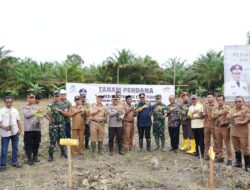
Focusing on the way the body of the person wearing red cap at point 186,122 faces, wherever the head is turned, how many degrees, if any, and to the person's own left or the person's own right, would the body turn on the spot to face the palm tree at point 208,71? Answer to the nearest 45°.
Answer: approximately 135° to the person's own right

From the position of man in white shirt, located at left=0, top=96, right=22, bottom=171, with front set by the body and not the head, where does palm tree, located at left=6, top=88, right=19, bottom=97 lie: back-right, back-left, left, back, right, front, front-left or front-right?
back

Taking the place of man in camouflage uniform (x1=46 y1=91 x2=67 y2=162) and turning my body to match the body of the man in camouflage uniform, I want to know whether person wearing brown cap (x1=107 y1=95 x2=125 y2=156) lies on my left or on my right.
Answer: on my left

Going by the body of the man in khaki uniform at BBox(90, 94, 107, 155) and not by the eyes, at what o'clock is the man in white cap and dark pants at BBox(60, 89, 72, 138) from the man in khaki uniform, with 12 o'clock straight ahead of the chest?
The man in white cap and dark pants is roughly at 3 o'clock from the man in khaki uniform.

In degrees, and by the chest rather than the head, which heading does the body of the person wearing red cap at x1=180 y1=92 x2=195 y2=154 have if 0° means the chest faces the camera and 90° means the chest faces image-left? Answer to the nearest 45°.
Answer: approximately 45°

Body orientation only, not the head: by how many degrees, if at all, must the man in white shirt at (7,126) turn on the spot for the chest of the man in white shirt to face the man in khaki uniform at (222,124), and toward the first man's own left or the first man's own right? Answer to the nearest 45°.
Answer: approximately 90° to the first man's own left

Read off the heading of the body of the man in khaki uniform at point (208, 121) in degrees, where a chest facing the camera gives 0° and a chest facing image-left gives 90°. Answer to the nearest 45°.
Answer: approximately 0°

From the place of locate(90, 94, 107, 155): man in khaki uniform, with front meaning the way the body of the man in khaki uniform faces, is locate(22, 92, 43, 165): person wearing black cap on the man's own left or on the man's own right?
on the man's own right

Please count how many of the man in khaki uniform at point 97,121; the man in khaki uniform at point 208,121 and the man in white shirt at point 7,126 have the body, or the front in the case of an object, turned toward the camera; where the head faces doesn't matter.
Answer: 3

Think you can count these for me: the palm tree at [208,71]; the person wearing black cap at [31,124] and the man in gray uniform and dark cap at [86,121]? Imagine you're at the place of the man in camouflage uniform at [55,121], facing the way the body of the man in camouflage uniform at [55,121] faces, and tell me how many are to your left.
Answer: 2

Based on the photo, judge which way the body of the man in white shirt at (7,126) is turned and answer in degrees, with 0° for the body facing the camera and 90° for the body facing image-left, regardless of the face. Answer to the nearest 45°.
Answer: approximately 0°

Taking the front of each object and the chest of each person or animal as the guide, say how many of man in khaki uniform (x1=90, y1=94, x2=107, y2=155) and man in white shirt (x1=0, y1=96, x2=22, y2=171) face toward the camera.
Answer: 2
